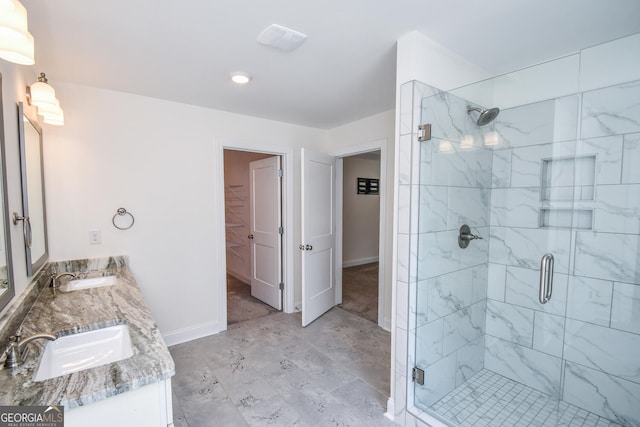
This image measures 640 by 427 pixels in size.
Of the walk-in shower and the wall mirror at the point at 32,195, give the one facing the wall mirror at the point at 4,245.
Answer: the walk-in shower

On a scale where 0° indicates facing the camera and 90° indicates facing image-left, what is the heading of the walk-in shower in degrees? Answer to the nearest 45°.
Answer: approximately 45°

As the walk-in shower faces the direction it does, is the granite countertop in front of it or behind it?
in front

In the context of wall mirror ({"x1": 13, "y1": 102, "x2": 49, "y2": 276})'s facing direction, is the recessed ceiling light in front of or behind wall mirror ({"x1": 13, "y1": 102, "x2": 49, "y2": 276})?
in front

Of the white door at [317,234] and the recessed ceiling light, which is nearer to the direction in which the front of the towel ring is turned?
the recessed ceiling light

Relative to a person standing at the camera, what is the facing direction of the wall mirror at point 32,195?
facing to the right of the viewer

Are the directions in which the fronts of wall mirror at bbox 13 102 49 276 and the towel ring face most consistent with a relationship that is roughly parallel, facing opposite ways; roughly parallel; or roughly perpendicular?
roughly perpendicular

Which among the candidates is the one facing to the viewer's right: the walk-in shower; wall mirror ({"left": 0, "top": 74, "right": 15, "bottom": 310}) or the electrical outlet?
the wall mirror

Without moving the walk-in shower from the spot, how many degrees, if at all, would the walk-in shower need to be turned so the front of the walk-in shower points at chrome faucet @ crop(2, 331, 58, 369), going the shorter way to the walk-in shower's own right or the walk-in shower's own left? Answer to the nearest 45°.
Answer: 0° — it already faces it

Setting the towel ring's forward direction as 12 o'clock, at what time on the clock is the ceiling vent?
The ceiling vent is roughly at 11 o'clock from the towel ring.

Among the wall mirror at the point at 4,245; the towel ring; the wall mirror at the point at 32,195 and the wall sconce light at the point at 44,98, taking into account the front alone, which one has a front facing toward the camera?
the towel ring

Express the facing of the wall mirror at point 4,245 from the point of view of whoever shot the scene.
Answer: facing to the right of the viewer

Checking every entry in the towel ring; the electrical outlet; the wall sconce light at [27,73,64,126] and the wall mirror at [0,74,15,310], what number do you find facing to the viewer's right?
2

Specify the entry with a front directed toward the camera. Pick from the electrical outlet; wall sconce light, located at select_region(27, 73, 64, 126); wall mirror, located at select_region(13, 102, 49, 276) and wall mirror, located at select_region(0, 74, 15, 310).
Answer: the electrical outlet

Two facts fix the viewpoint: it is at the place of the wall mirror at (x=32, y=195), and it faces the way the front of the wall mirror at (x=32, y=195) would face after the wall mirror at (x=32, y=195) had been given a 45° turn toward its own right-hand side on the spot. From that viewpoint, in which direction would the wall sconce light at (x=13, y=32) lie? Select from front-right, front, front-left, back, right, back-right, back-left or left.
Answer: front-right
